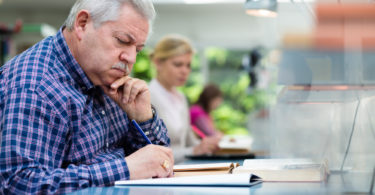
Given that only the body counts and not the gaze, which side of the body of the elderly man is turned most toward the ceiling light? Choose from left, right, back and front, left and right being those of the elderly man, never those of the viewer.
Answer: left

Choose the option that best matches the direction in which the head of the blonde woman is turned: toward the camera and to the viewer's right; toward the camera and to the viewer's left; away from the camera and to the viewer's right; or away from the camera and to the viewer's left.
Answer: toward the camera and to the viewer's right

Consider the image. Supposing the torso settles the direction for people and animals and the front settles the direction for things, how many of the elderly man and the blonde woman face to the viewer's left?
0

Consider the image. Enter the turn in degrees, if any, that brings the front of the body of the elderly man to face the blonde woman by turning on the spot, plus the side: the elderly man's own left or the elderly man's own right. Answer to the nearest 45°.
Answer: approximately 135° to the elderly man's own left

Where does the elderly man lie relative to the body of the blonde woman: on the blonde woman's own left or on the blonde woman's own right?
on the blonde woman's own right

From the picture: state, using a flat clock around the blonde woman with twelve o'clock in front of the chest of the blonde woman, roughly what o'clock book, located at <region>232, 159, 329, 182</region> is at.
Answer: The book is roughly at 1 o'clock from the blonde woman.

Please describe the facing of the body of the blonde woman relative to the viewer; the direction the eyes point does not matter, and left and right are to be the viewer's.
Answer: facing the viewer and to the right of the viewer

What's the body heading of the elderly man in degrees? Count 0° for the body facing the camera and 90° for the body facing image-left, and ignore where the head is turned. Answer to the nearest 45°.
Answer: approximately 315°
